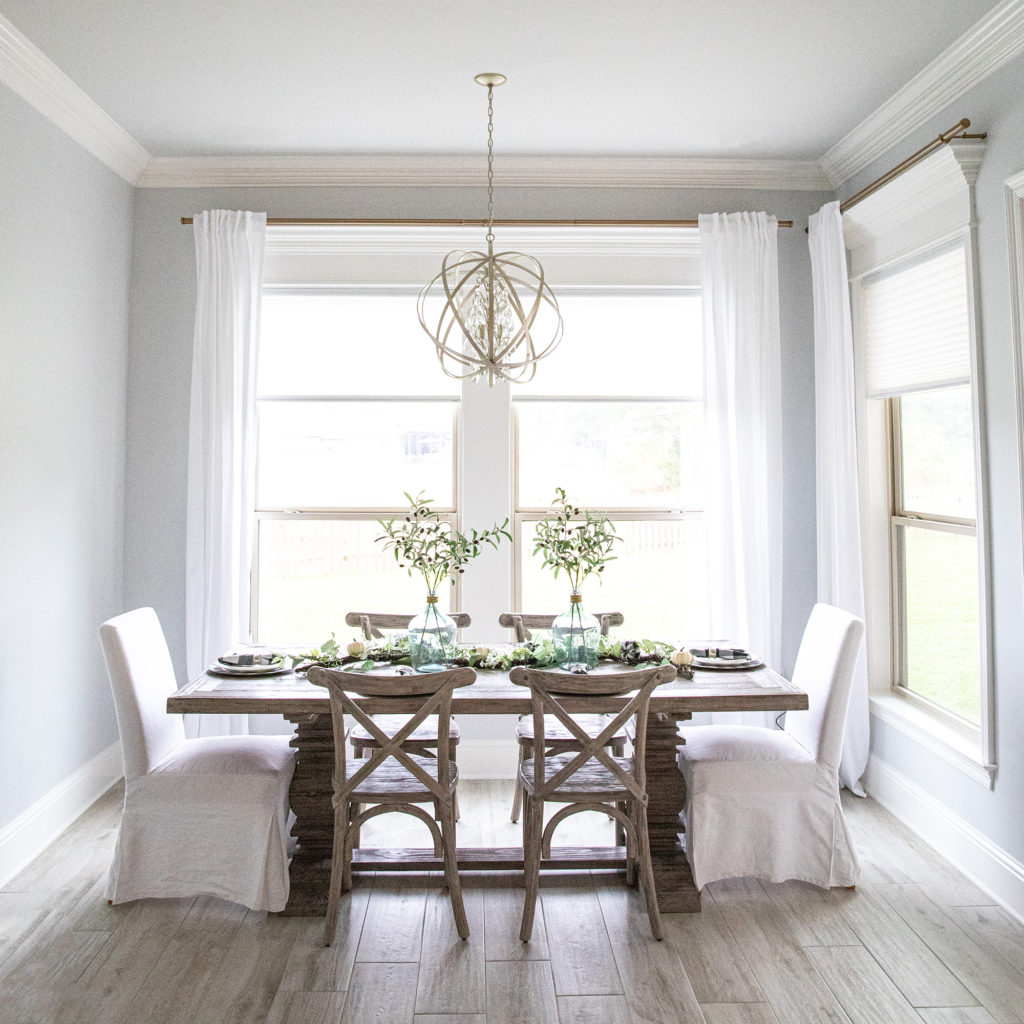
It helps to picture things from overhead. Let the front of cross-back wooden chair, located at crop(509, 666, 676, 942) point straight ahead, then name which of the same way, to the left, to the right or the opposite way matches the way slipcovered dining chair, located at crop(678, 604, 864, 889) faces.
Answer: to the left

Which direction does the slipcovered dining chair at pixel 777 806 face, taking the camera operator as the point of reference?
facing to the left of the viewer

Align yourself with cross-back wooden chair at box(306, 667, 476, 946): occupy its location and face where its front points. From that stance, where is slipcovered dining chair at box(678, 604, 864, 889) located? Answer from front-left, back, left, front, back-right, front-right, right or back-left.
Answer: right

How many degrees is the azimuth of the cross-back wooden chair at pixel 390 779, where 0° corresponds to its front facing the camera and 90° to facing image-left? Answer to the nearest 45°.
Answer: approximately 180°

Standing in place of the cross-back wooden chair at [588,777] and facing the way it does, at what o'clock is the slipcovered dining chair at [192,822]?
The slipcovered dining chair is roughly at 9 o'clock from the cross-back wooden chair.

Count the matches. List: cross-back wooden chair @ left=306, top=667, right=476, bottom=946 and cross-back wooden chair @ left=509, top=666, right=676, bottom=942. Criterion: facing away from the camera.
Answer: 2

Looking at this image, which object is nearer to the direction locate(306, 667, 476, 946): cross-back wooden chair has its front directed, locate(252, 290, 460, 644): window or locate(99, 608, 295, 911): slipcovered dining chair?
the window

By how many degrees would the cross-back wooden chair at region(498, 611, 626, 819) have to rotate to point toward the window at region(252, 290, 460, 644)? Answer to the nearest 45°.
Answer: approximately 135° to its right

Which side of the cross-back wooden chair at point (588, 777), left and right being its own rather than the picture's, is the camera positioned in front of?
back
